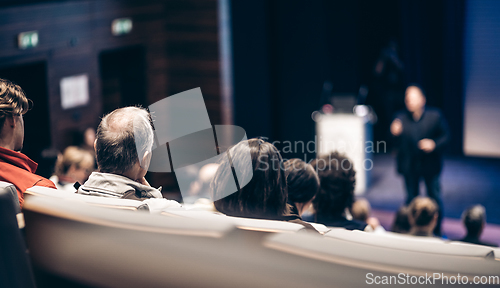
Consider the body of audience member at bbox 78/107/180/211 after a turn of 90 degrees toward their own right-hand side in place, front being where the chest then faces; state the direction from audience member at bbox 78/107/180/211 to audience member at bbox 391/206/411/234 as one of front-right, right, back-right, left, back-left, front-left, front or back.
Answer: left

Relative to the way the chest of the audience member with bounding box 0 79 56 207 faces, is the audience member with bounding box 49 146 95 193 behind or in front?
in front

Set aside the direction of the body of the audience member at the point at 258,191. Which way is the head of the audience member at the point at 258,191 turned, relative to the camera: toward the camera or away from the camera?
away from the camera

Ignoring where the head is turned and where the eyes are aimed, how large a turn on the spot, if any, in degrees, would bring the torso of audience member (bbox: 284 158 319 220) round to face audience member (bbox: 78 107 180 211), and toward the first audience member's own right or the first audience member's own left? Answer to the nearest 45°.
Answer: approximately 180°

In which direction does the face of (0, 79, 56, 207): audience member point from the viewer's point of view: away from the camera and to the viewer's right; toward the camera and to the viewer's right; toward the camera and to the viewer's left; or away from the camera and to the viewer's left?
away from the camera and to the viewer's right

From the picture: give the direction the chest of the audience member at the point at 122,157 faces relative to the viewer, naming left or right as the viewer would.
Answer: facing away from the viewer and to the right of the viewer

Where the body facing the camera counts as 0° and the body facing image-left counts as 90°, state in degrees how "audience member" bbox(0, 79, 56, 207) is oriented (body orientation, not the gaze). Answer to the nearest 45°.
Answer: approximately 225°

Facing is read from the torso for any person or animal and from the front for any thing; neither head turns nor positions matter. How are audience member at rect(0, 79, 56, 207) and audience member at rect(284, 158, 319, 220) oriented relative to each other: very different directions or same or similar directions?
same or similar directions

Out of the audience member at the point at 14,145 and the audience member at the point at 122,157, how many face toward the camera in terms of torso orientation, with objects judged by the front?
0

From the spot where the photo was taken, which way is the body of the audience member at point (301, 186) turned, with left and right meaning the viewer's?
facing away from the viewer and to the right of the viewer

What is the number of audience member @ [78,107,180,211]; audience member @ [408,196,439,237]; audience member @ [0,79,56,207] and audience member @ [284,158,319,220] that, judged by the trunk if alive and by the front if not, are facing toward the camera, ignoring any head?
0

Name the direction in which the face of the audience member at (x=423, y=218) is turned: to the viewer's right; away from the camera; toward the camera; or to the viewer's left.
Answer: away from the camera

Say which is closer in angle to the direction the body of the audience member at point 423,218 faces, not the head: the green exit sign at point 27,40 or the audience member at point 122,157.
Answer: the green exit sign

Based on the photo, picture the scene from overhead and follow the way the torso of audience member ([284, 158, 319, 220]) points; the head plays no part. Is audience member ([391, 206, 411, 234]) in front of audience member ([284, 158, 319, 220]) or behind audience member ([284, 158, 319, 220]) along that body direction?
in front

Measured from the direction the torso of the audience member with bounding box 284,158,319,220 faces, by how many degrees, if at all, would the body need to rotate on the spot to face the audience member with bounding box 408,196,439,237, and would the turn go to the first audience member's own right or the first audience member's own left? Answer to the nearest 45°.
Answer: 0° — they already face them

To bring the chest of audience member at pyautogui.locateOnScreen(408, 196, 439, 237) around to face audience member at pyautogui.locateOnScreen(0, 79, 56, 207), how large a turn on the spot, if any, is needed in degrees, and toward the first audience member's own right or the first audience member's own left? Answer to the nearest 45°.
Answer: approximately 135° to the first audience member's own left

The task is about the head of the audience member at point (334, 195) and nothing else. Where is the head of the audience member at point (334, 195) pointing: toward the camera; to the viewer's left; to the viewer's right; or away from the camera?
away from the camera

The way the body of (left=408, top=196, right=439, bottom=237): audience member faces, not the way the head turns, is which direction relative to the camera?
away from the camera
